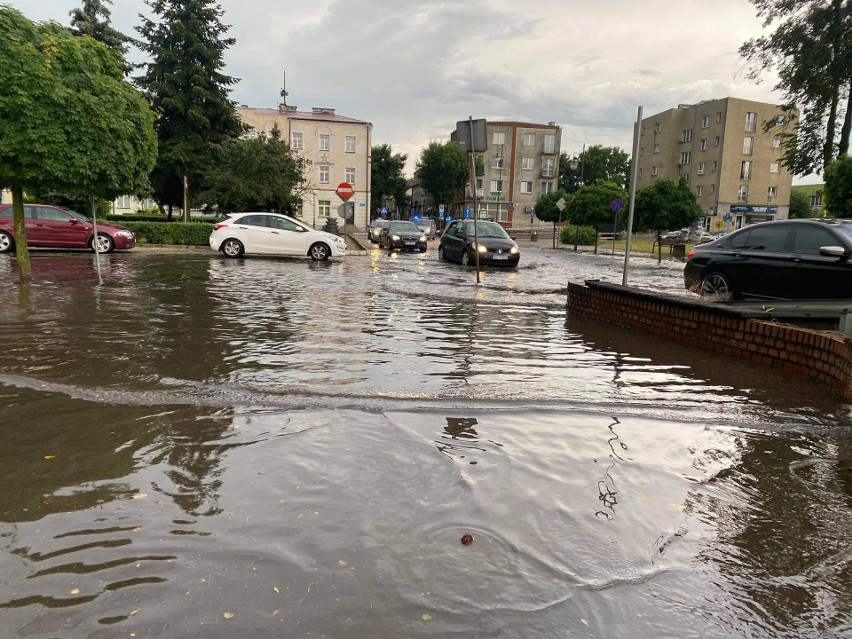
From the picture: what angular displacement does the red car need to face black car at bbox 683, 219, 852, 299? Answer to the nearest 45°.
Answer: approximately 45° to its right

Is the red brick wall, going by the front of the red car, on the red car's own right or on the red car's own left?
on the red car's own right

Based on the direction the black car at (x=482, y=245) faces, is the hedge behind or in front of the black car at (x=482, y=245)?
behind

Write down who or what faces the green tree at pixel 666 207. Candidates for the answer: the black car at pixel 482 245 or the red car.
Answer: the red car

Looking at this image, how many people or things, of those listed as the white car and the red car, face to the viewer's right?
2

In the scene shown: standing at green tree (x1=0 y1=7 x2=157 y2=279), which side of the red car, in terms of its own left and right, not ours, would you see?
right

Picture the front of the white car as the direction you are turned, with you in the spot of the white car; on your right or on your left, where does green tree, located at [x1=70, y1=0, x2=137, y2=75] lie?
on your left

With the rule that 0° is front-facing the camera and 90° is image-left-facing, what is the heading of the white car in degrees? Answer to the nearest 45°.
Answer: approximately 270°

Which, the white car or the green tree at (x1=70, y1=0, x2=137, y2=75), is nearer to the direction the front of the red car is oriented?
the white car

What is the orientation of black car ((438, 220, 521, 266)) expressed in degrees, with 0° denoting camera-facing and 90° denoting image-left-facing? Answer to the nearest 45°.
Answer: approximately 315°

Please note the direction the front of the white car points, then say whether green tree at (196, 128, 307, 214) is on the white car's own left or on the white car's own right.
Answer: on the white car's own left

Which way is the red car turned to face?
to the viewer's right

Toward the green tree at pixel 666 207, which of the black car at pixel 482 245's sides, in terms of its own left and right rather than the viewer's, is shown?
left
